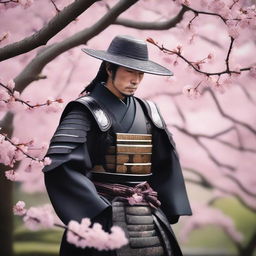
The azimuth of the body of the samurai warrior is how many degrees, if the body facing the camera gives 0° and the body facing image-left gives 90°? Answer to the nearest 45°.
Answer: approximately 315°

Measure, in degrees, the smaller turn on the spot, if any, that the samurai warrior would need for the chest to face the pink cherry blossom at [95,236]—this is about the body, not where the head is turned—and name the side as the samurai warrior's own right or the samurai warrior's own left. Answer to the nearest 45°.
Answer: approximately 45° to the samurai warrior's own right

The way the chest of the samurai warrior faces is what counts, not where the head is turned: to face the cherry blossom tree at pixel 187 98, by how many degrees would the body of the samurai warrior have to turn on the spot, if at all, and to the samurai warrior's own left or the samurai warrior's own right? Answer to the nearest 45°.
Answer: approximately 135° to the samurai warrior's own left
